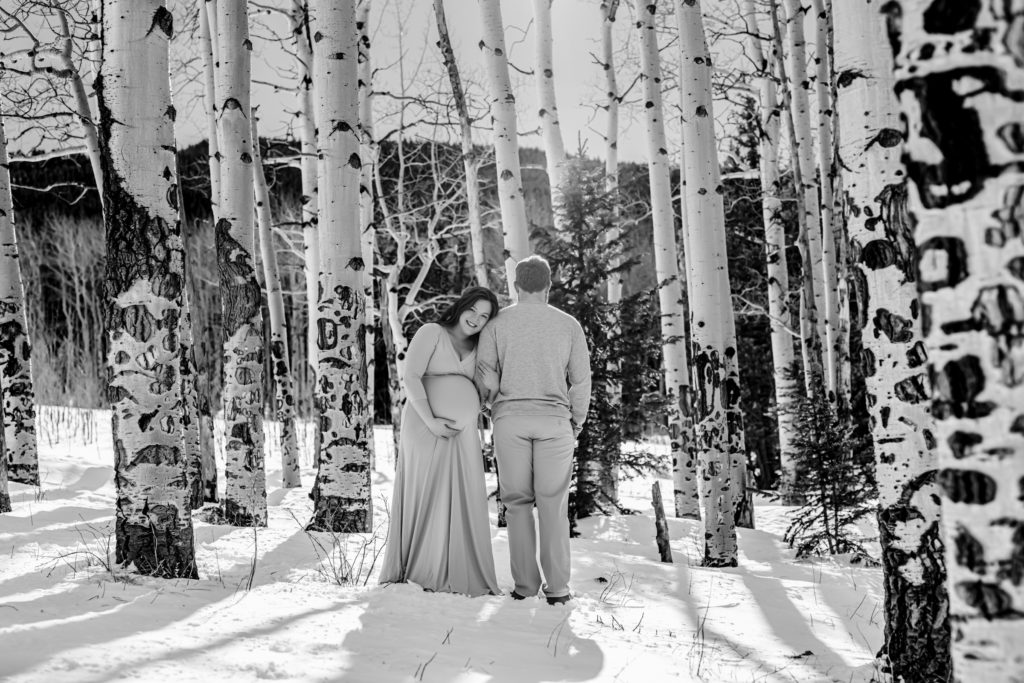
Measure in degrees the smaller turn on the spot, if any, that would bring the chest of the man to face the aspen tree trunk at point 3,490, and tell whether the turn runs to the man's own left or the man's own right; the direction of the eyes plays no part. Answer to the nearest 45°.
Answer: approximately 90° to the man's own left

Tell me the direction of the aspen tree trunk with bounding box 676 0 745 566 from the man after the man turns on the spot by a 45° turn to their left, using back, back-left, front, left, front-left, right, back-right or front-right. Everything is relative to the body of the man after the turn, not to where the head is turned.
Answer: right

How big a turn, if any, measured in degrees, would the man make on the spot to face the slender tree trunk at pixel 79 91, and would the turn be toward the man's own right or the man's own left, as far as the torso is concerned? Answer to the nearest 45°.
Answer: approximately 45° to the man's own left

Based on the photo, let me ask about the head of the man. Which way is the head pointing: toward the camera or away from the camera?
away from the camera

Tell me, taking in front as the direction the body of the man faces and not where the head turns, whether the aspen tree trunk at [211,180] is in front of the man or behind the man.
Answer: in front

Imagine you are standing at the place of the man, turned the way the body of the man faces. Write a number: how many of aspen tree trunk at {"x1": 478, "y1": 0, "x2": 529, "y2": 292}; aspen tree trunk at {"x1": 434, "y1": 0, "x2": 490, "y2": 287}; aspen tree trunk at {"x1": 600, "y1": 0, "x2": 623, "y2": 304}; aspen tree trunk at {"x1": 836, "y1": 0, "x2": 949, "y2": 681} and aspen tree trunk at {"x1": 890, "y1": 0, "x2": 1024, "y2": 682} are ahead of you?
3

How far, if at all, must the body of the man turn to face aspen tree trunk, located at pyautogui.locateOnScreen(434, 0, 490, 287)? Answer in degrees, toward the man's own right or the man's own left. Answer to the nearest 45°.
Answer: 0° — they already face it

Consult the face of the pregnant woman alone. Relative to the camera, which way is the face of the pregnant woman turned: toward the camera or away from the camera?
toward the camera

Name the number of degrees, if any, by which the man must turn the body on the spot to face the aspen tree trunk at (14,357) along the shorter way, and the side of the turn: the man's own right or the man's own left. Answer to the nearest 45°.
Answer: approximately 45° to the man's own left

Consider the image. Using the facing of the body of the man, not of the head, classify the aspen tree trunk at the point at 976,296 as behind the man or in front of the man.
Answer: behind

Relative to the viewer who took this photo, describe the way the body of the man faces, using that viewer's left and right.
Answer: facing away from the viewer

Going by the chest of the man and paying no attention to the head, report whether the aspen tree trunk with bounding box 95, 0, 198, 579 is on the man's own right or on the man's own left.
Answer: on the man's own left

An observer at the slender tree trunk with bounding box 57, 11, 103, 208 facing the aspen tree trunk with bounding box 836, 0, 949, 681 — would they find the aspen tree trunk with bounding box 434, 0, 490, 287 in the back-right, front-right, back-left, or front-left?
front-left

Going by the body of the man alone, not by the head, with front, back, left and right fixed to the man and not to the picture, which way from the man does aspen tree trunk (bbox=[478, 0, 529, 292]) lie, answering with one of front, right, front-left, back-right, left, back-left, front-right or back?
front

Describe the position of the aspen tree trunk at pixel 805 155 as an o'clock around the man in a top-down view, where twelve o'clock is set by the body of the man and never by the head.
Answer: The aspen tree trunk is roughly at 1 o'clock from the man.

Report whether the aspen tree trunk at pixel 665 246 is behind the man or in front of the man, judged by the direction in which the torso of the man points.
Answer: in front

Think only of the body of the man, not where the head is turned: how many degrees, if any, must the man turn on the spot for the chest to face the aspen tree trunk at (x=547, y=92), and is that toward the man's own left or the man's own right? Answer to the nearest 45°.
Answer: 0° — they already face it
